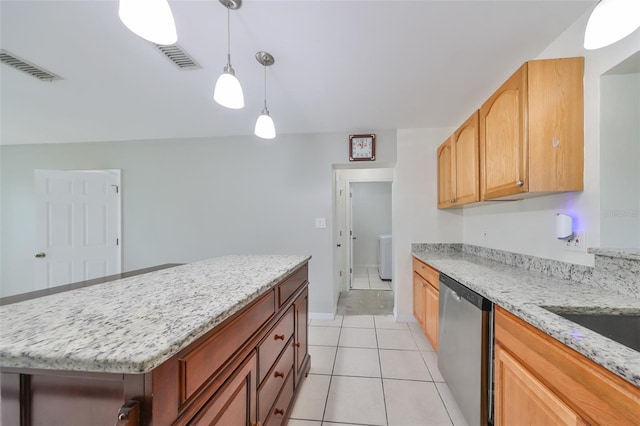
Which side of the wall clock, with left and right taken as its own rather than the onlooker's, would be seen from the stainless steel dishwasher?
front

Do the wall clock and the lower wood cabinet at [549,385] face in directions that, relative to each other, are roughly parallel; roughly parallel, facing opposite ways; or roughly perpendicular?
roughly perpendicular

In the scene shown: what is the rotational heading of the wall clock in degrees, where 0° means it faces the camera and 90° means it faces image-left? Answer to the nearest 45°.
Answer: approximately 0°

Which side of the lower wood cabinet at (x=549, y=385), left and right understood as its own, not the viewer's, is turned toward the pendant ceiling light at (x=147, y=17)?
front

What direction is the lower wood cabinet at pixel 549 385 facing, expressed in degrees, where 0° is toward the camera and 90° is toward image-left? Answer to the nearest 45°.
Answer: approximately 45°

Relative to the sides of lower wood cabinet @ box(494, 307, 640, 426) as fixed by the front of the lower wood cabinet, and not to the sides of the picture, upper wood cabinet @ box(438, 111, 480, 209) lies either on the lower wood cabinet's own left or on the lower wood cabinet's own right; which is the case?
on the lower wood cabinet's own right

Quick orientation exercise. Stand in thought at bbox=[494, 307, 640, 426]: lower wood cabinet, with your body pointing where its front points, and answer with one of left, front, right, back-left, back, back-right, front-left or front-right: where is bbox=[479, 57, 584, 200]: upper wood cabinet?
back-right

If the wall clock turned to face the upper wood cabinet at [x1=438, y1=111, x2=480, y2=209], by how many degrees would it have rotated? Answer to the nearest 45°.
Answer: approximately 45° to its left

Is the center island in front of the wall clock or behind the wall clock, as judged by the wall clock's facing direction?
in front

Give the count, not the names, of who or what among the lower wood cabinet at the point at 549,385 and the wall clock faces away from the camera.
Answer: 0
